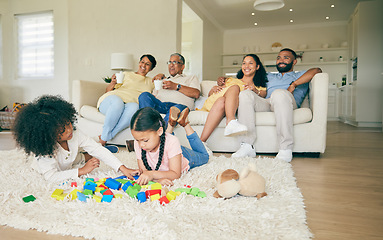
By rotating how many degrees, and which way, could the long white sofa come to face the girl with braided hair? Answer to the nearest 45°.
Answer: approximately 45° to its right

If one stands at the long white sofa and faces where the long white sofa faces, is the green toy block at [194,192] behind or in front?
in front

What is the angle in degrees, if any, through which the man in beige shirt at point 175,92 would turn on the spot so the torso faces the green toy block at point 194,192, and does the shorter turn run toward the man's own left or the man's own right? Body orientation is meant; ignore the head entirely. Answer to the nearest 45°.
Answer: approximately 45° to the man's own left

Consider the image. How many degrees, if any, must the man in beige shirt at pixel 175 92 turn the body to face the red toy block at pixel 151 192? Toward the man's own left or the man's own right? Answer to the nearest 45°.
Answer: approximately 45° to the man's own left

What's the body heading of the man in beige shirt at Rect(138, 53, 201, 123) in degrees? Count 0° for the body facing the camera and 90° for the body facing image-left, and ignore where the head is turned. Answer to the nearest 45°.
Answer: approximately 45°

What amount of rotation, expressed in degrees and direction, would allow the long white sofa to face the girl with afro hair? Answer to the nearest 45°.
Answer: approximately 45° to its right

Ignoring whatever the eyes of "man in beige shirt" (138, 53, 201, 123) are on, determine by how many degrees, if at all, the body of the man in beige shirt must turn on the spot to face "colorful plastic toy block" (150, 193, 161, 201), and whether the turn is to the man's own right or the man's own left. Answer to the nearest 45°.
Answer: approximately 45° to the man's own left

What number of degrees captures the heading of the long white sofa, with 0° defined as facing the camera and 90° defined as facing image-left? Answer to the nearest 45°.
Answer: approximately 0°
